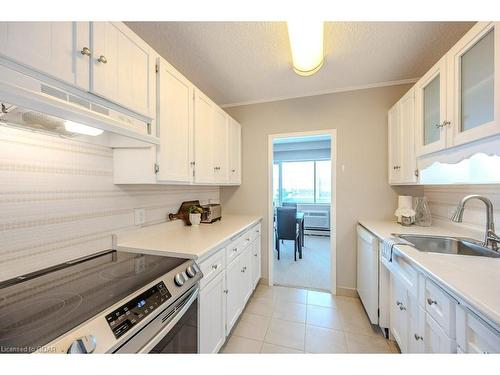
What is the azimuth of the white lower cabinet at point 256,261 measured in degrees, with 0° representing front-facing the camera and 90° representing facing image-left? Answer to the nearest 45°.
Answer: approximately 270°

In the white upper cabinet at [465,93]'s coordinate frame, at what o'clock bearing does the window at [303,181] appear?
The window is roughly at 3 o'clock from the white upper cabinet.

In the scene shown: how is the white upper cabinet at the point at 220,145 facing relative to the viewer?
to the viewer's right

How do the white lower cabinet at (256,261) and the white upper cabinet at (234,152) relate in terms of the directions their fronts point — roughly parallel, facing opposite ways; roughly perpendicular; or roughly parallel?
roughly parallel

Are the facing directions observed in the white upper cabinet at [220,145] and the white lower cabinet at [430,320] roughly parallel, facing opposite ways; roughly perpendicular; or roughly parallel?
roughly parallel, facing opposite ways

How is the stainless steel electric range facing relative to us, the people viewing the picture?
facing the viewer and to the right of the viewer

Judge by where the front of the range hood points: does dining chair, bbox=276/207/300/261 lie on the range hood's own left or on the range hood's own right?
on the range hood's own left

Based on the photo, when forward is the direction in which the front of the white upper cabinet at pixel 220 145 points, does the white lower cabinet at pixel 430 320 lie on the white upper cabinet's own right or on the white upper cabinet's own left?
on the white upper cabinet's own right

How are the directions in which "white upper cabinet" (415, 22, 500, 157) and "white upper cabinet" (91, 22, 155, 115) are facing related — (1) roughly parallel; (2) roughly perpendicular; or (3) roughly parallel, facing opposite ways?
roughly parallel, facing opposite ways

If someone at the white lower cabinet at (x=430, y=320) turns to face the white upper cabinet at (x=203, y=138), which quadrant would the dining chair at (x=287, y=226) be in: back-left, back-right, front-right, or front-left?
front-right

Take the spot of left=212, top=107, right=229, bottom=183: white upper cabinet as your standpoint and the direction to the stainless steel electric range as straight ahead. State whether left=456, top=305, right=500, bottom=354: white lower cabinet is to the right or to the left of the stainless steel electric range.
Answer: left

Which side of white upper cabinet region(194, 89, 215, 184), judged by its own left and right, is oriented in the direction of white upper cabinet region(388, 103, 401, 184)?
front

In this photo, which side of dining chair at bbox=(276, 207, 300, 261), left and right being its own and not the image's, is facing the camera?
back

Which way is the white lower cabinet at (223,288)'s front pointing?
to the viewer's right

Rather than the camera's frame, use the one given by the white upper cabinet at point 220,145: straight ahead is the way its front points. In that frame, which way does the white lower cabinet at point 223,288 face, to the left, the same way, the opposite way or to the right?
the same way

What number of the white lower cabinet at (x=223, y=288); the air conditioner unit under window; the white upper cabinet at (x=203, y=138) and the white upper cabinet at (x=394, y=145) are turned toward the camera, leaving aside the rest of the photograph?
1

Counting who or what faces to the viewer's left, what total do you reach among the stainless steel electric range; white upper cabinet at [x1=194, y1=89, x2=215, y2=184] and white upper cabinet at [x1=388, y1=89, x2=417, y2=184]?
1

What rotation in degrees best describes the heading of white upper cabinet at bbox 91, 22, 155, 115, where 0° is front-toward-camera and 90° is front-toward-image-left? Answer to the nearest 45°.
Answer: approximately 315°

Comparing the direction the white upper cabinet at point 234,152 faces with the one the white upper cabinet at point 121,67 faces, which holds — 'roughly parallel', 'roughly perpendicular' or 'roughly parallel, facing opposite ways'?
roughly parallel

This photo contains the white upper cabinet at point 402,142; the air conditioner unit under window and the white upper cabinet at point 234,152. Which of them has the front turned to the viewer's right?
the white upper cabinet at point 234,152

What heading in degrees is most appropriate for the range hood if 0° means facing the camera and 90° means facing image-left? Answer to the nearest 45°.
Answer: approximately 315°
